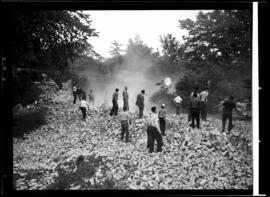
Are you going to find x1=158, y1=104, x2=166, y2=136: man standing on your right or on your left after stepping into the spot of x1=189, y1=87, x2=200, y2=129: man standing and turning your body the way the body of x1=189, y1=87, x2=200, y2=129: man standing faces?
on your left

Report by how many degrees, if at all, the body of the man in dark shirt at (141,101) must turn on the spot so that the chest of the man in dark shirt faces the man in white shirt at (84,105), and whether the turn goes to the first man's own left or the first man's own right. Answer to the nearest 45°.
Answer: approximately 135° to the first man's own left

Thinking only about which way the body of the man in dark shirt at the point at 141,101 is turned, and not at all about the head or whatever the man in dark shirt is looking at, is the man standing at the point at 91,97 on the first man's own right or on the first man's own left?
on the first man's own left

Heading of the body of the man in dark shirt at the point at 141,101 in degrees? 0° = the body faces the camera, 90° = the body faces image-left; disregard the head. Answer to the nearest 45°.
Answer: approximately 225°

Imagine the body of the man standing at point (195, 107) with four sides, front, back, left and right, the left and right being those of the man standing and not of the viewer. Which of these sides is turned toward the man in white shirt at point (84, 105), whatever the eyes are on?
left

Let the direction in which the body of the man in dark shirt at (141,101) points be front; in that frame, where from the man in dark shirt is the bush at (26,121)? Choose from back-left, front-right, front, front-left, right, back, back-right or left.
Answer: back-left

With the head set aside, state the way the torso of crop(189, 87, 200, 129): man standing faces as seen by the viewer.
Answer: away from the camera

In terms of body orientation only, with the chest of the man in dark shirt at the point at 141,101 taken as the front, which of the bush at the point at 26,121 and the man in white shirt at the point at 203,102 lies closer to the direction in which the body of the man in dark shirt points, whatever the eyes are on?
the man in white shirt

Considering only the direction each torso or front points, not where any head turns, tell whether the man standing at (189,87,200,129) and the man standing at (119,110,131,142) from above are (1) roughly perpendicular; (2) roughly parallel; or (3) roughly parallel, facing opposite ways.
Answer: roughly parallel

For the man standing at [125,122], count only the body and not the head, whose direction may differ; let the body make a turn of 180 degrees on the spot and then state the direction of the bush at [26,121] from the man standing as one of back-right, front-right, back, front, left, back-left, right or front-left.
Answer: right

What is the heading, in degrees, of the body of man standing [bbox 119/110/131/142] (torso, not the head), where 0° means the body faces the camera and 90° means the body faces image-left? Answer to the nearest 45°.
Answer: approximately 180°
